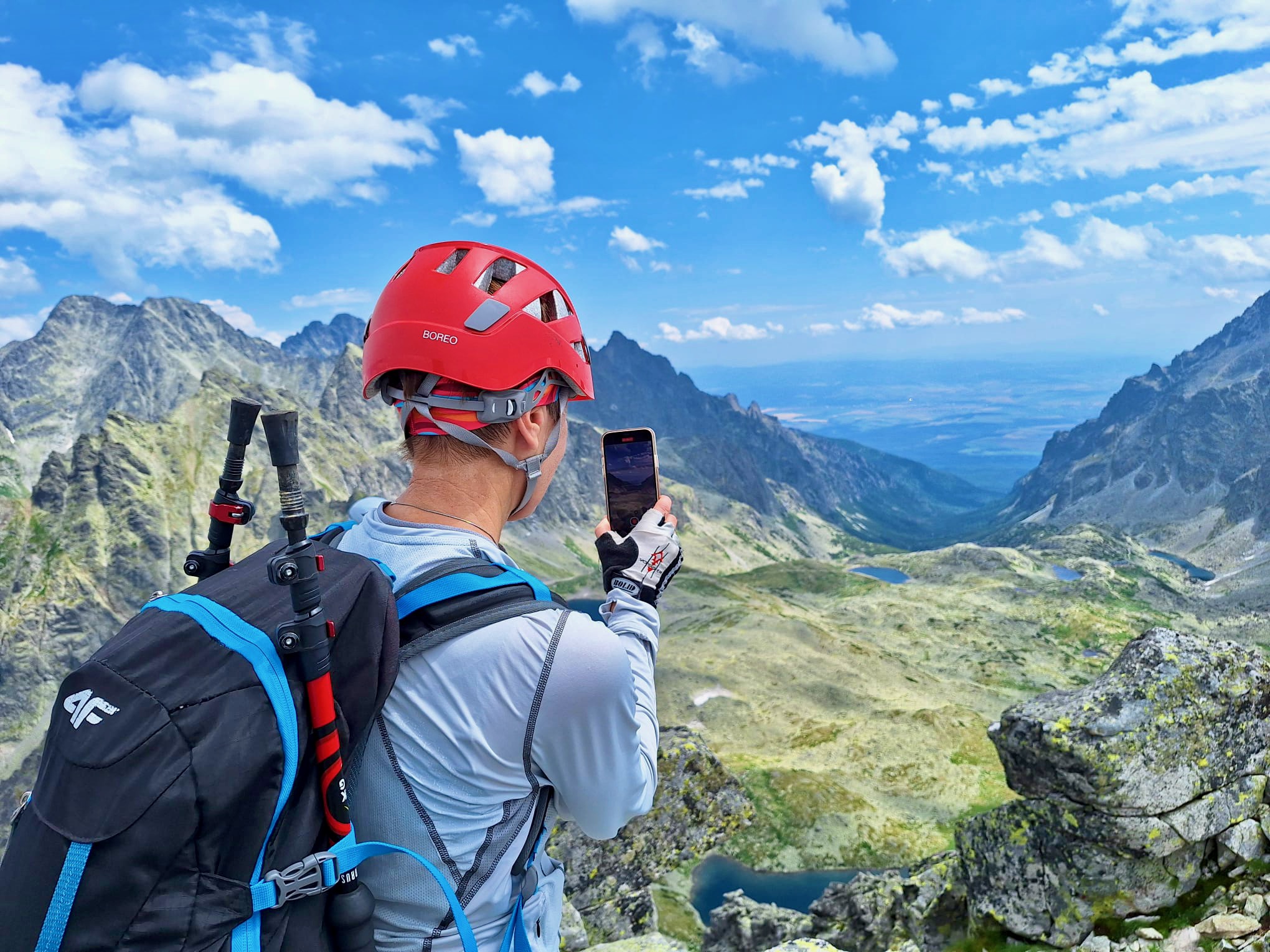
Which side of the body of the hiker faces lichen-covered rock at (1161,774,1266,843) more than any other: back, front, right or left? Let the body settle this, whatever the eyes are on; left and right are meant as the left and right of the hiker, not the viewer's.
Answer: front

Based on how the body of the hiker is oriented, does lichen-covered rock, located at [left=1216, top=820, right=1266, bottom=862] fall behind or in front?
in front

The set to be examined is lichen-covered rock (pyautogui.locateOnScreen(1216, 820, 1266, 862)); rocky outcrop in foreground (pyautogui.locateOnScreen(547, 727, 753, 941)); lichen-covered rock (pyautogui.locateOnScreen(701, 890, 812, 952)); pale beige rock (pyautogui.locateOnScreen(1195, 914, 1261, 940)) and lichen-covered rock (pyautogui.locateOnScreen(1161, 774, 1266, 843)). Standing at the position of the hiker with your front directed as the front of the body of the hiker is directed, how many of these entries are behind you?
0

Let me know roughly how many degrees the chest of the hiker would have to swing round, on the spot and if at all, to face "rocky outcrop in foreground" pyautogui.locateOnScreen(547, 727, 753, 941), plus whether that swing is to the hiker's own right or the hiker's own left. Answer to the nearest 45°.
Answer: approximately 45° to the hiker's own left

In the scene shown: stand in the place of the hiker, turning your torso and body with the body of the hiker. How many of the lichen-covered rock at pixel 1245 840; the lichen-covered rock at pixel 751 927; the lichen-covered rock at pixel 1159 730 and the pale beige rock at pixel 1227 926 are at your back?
0

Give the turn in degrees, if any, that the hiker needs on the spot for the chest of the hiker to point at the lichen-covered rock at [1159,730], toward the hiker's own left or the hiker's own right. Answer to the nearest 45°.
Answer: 0° — they already face it

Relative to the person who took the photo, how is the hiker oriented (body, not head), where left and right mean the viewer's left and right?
facing away from the viewer and to the right of the viewer

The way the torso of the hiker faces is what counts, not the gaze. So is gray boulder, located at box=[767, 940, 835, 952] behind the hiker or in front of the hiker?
in front

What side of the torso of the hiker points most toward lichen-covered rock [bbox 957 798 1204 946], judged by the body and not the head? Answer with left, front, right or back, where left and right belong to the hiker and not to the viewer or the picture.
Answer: front
